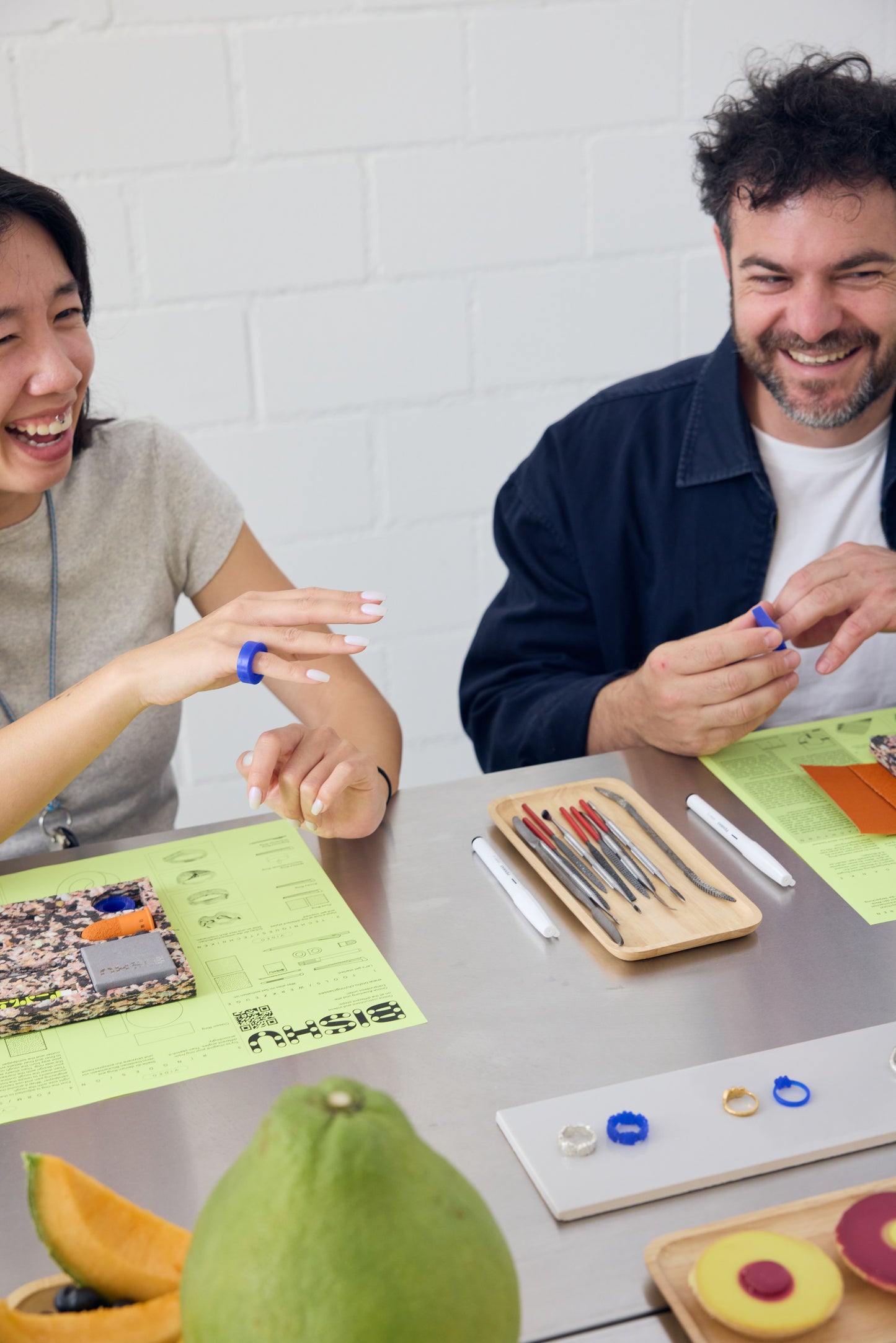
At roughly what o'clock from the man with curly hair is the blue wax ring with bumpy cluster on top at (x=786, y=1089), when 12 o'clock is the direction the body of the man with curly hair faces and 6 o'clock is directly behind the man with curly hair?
The blue wax ring with bumpy cluster on top is roughly at 12 o'clock from the man with curly hair.

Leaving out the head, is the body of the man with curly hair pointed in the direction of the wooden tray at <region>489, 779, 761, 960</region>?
yes

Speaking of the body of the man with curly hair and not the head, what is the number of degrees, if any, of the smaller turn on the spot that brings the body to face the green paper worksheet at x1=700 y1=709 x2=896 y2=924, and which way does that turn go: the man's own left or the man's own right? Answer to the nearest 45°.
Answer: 0° — they already face it

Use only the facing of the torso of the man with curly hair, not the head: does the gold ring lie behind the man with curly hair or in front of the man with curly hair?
in front

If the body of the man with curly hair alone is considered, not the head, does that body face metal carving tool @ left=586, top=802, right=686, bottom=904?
yes

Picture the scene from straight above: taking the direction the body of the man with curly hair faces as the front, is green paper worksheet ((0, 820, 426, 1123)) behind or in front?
in front

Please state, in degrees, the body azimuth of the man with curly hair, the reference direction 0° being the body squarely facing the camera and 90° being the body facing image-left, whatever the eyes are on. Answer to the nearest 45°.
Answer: approximately 0°
